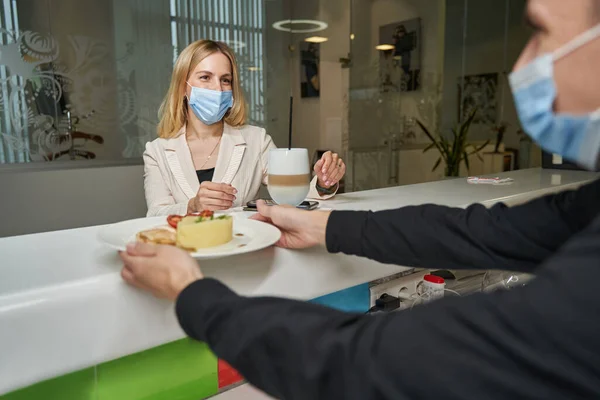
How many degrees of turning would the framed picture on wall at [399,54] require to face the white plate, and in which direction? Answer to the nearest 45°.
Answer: approximately 45° to its left

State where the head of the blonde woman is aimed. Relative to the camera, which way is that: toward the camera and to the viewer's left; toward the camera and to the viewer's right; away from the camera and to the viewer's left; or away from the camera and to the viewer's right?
toward the camera and to the viewer's right

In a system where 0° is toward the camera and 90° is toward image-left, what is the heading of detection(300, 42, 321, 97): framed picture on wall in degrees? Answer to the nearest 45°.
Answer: approximately 0°

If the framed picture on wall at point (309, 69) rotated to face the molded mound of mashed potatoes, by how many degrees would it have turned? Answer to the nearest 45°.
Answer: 0° — it already faces it
